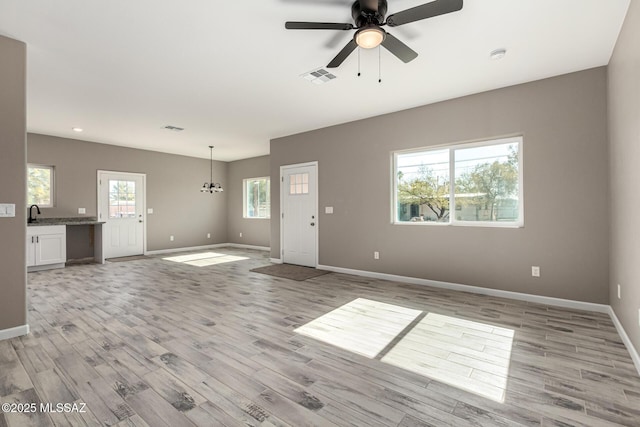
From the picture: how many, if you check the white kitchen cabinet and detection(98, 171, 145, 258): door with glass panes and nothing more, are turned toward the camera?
2

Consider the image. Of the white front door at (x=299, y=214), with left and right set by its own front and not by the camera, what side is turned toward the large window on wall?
left

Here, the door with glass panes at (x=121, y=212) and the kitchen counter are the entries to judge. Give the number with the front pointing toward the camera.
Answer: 2

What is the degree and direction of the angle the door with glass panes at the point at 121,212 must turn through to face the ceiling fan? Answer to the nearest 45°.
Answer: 0° — it already faces it

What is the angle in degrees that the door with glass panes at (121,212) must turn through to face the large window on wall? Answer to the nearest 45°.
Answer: approximately 45° to its left

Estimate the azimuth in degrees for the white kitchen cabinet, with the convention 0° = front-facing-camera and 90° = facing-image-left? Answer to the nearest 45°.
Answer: approximately 0°

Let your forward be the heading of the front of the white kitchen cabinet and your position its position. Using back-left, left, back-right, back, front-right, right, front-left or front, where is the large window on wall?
front-left

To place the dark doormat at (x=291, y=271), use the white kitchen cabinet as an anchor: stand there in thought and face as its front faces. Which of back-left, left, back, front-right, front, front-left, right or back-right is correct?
front-left
